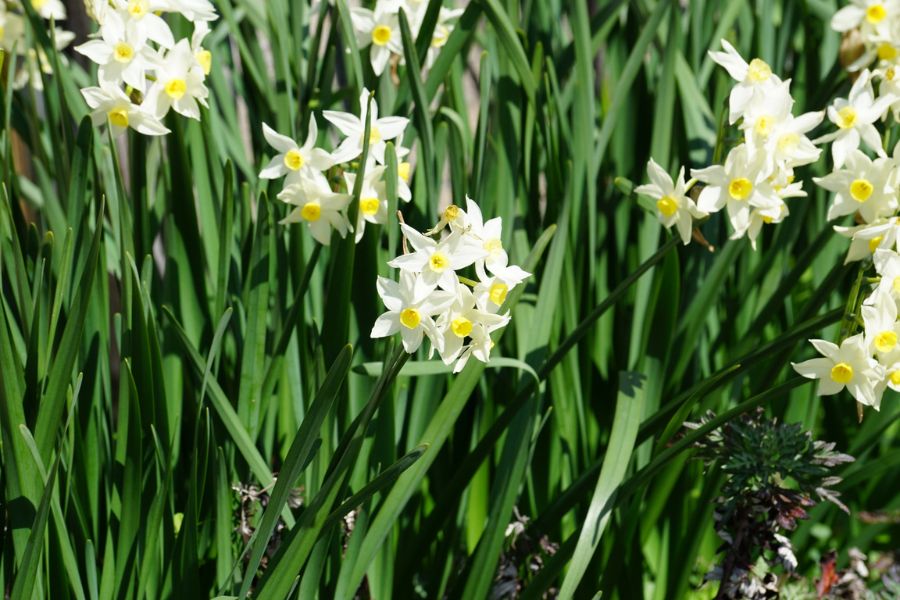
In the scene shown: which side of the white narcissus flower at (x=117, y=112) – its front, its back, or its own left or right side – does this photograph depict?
front

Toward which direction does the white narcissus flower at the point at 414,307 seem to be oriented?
toward the camera

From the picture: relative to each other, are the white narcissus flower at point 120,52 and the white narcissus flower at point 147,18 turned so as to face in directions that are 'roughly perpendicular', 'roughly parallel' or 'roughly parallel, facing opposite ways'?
roughly parallel

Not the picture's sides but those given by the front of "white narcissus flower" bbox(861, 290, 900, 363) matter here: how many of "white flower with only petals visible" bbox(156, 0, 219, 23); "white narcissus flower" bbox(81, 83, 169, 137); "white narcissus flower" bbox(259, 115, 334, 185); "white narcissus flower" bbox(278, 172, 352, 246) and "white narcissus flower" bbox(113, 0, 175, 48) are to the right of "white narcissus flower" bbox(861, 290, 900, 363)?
5

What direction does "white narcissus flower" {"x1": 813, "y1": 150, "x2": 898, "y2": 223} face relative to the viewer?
toward the camera
